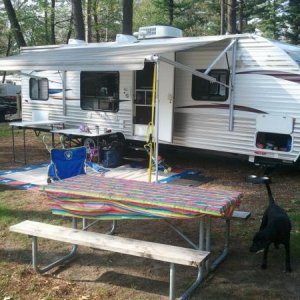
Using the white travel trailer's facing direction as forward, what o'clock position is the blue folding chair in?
The blue folding chair is roughly at 3 o'clock from the white travel trailer.

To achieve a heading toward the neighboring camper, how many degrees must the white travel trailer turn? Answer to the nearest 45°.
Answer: approximately 180°

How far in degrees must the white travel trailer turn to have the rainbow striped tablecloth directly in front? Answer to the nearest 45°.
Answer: approximately 45° to its right

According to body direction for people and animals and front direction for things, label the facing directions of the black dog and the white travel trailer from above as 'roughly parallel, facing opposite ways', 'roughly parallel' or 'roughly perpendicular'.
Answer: roughly perpendicular
